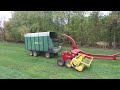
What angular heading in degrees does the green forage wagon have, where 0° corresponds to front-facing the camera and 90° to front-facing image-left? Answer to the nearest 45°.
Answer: approximately 315°
